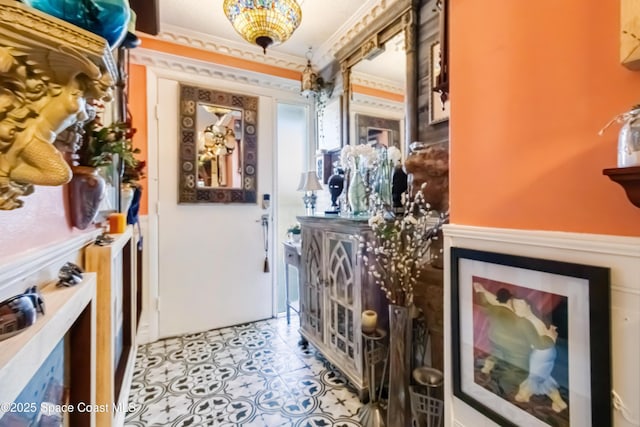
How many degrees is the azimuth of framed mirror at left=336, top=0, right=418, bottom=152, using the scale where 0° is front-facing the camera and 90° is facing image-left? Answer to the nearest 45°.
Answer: approximately 45°

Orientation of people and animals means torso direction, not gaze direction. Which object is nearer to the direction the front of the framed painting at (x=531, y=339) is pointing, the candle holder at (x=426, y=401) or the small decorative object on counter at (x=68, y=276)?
the small decorative object on counter

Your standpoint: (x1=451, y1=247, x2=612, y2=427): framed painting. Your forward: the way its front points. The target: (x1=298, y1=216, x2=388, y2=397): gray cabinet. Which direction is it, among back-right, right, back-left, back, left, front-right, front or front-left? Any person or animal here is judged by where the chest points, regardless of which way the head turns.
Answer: right

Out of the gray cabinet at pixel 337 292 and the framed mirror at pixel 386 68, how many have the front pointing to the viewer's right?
0

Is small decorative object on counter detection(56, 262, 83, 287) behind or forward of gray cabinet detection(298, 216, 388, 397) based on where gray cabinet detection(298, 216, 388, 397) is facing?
forward

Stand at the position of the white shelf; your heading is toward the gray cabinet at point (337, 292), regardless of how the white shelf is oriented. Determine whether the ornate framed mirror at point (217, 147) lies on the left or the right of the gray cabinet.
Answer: left

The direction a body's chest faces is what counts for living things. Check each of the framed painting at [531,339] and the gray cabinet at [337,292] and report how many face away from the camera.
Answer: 0

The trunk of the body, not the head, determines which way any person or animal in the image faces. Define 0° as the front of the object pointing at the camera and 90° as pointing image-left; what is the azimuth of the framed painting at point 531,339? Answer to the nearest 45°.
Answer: approximately 45°

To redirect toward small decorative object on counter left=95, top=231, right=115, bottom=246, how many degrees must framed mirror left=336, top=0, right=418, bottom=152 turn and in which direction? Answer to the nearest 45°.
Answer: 0° — it already faces it

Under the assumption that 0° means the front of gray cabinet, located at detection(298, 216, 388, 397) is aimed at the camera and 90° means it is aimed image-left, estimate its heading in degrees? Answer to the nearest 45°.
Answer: approximately 45°

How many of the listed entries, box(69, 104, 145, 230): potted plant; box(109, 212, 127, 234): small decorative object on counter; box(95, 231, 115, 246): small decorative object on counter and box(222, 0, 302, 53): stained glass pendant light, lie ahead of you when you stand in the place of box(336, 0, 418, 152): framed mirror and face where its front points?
4
